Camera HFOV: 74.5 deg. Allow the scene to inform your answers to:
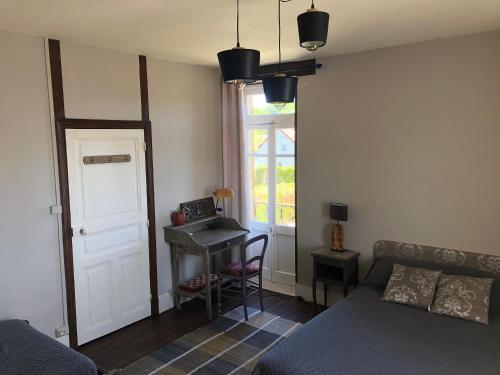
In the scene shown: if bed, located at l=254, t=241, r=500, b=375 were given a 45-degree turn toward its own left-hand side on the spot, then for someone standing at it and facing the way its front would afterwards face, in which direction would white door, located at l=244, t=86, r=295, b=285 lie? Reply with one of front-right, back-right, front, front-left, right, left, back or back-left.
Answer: back-right

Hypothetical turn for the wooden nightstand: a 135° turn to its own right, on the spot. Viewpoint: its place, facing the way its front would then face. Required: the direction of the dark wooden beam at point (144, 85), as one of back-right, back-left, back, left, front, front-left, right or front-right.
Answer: left

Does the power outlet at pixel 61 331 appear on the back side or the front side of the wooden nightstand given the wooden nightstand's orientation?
on the front side

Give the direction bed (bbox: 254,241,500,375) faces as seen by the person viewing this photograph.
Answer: facing the viewer and to the left of the viewer

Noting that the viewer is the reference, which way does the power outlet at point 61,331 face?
facing the viewer and to the right of the viewer

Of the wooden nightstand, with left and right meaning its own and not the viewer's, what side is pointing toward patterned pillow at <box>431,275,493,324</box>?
left

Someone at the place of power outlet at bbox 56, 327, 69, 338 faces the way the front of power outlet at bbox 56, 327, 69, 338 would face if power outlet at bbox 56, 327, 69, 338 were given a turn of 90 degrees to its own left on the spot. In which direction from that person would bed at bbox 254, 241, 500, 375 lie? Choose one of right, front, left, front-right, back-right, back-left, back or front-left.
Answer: right

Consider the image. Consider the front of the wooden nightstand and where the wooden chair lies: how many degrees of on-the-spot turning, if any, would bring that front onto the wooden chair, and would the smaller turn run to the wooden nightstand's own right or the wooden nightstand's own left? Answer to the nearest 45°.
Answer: approximately 45° to the wooden nightstand's own right

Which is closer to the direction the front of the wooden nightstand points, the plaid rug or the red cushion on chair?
the plaid rug

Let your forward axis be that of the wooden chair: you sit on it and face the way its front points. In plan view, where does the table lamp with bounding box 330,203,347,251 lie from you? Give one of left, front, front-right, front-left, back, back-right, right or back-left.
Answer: back-right

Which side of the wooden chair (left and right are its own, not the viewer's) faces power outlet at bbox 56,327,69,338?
left
